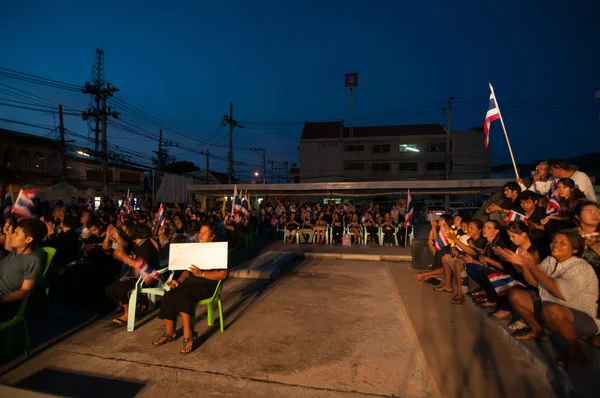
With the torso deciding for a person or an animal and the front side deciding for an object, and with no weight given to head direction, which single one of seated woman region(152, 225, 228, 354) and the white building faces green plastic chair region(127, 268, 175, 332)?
the white building

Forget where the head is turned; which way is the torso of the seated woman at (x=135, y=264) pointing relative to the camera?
to the viewer's left

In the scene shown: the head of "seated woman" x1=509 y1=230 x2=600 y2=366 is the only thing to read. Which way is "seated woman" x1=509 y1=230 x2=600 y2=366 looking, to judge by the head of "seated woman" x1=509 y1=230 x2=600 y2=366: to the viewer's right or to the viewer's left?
to the viewer's left

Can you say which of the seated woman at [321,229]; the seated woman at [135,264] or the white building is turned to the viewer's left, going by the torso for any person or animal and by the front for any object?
the seated woman at [135,264]

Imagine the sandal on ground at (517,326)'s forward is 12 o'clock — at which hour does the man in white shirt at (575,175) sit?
The man in white shirt is roughly at 4 o'clock from the sandal on ground.

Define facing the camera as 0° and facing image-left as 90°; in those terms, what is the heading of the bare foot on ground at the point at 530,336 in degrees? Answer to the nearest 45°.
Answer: approximately 90°

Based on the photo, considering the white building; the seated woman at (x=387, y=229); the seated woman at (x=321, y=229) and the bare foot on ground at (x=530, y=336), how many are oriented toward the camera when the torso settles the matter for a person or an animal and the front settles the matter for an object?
3

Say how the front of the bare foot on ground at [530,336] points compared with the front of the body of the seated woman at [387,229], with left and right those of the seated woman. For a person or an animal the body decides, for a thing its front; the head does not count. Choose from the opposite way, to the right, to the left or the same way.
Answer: to the right

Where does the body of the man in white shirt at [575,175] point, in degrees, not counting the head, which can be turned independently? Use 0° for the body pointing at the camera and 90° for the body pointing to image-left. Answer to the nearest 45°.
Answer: approximately 90°

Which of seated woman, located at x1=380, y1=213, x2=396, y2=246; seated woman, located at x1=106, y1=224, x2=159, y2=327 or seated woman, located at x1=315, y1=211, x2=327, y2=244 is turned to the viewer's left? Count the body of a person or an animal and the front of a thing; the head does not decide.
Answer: seated woman, located at x1=106, y1=224, x2=159, y2=327
